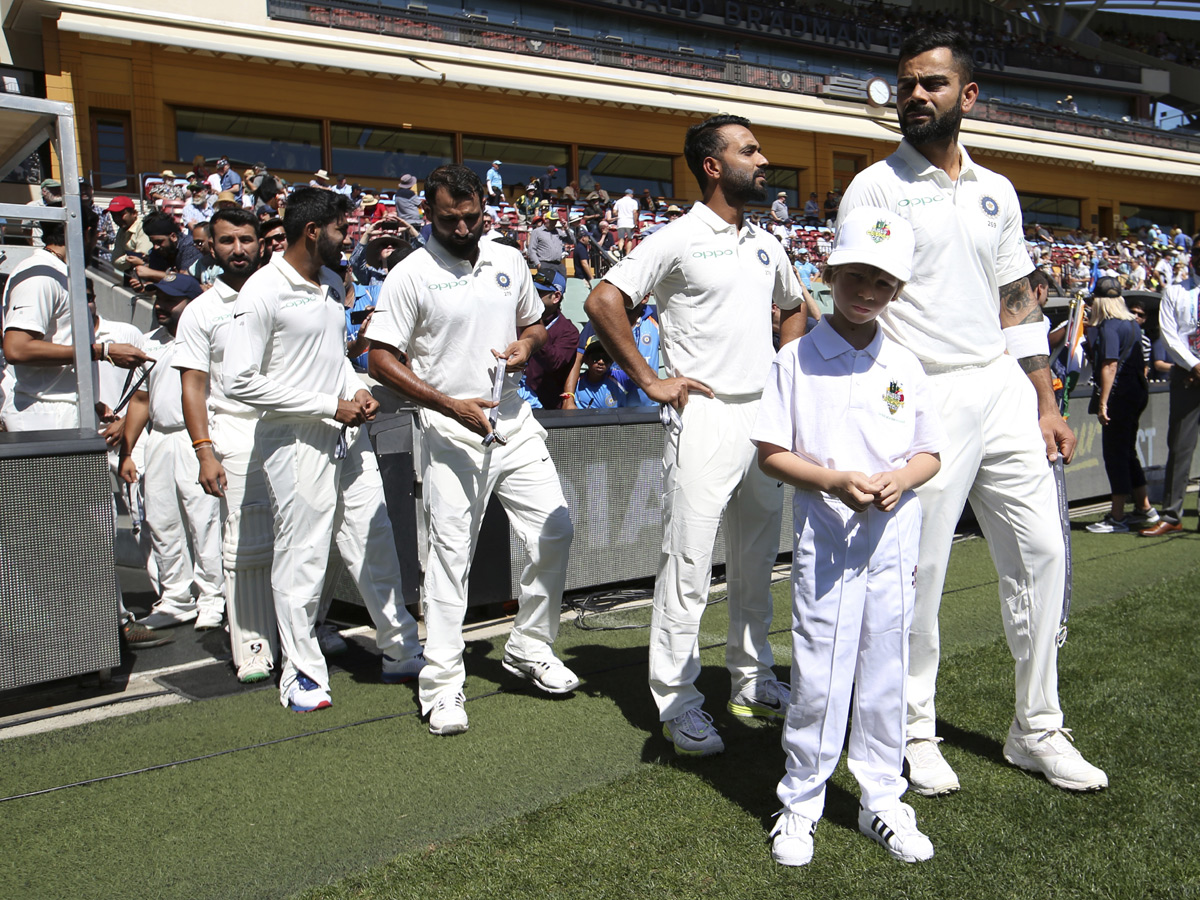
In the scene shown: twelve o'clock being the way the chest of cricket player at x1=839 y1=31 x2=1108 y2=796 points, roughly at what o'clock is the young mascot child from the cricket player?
The young mascot child is roughly at 1 o'clock from the cricket player.

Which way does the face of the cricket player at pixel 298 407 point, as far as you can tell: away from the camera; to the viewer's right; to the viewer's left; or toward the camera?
to the viewer's right

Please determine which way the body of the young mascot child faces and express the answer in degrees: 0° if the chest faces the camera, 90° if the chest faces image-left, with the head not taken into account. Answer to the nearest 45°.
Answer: approximately 0°

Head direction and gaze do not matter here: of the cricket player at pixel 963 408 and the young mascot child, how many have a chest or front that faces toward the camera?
2

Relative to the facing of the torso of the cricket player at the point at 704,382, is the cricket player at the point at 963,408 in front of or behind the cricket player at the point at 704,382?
in front

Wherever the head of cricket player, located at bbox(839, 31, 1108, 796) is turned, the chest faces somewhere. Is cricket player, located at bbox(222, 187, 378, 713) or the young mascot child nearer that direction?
the young mascot child

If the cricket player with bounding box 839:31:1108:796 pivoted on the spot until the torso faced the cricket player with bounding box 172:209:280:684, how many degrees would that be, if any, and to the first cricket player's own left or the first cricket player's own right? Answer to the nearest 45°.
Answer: approximately 90° to the first cricket player's own right

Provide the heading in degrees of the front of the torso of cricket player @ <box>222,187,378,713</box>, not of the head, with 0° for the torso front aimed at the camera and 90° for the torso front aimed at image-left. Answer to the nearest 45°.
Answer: approximately 315°

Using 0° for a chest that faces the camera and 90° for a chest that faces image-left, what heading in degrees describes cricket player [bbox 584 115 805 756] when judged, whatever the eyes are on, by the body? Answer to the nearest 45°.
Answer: approximately 315°

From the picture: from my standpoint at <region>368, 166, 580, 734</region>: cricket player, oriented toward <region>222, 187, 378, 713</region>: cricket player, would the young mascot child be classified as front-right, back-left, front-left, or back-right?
back-left

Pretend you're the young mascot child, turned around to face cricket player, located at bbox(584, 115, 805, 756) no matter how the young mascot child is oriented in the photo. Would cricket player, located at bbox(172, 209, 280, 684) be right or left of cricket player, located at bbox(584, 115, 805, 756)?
left
